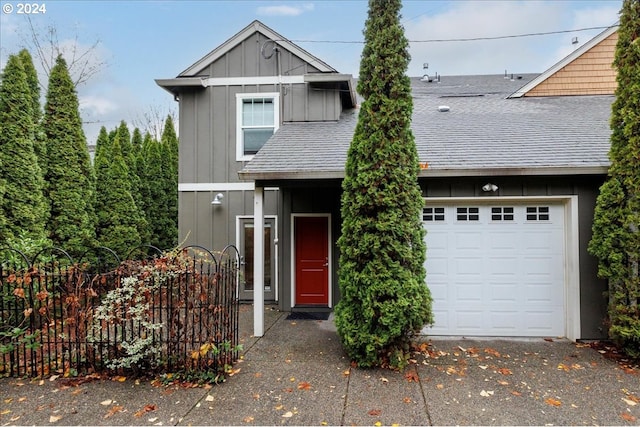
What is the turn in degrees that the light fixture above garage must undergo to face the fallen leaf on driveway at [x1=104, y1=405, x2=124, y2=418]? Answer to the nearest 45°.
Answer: approximately 45° to its right

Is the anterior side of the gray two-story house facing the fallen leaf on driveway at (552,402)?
yes

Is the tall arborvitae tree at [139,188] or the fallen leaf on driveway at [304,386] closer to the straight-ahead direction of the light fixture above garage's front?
the fallen leaf on driveway

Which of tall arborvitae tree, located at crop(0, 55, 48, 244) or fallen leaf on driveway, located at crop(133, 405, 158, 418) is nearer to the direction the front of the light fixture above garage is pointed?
the fallen leaf on driveway

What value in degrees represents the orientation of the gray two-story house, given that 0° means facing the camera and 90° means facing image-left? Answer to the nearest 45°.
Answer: approximately 0°

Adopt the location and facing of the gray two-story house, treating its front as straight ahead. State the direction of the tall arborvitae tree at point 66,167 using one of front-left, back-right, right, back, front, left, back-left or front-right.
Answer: right

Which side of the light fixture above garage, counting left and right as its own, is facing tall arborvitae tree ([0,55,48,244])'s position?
right

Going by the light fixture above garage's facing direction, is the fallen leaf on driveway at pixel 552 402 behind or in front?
in front

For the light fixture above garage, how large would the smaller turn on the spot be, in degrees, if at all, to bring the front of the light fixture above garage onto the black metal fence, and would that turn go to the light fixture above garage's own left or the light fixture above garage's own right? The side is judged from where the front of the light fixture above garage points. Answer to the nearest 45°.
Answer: approximately 45° to the light fixture above garage's own right

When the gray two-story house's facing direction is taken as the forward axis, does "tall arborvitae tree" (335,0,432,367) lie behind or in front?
in front

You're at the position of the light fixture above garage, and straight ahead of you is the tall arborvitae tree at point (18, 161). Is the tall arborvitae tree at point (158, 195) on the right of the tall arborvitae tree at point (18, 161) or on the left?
right

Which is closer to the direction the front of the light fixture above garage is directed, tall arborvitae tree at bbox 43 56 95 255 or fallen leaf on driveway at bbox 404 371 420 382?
the fallen leaf on driveway

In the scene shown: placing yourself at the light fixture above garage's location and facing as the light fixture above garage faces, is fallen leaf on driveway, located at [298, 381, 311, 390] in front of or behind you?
in front
